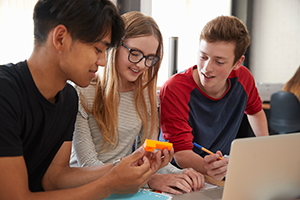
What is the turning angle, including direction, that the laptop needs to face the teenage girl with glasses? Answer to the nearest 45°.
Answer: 0° — it already faces them

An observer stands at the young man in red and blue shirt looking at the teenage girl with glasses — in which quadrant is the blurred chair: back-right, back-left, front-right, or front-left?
back-right

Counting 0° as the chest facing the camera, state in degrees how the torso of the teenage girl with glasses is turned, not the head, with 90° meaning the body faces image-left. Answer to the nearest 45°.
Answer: approximately 315°

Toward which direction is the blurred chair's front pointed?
away from the camera

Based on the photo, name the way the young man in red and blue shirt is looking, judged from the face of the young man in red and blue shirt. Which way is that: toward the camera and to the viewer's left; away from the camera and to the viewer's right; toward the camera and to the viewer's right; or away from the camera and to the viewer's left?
toward the camera and to the viewer's left

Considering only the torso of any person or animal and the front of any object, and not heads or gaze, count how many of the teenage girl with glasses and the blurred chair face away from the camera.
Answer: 1

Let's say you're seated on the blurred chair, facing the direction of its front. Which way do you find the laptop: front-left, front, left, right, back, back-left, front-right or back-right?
back

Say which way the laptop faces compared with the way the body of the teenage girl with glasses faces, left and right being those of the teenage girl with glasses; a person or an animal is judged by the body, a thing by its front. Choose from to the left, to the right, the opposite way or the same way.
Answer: the opposite way

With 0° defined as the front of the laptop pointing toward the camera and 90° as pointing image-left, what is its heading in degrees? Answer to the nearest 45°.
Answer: approximately 135°
